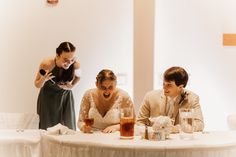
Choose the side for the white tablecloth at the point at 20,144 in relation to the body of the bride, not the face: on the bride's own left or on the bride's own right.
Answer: on the bride's own right

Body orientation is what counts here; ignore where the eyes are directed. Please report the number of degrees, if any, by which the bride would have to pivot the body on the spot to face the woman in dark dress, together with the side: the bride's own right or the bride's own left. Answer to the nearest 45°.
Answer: approximately 135° to the bride's own right

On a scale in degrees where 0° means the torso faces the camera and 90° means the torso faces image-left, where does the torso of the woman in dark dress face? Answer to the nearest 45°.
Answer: approximately 315°

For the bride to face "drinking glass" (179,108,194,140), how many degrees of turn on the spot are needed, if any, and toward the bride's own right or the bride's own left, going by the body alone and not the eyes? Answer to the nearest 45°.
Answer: approximately 45° to the bride's own left

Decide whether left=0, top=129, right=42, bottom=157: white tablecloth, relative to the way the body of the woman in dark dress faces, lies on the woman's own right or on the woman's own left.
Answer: on the woman's own right

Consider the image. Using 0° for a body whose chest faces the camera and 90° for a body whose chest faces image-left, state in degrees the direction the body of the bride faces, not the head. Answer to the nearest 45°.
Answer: approximately 0°
